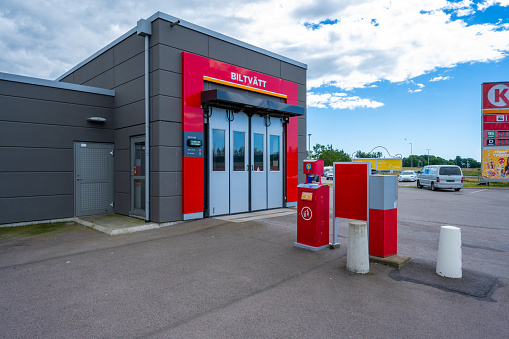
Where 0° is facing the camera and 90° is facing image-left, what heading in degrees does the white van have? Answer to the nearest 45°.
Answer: approximately 135°

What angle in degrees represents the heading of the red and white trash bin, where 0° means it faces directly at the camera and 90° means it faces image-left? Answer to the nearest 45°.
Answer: approximately 45°

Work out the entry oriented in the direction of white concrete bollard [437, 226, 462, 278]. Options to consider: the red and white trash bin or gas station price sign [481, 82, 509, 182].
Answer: the gas station price sign

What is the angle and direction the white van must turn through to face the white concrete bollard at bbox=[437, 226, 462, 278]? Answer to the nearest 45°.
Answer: approximately 135° to its left

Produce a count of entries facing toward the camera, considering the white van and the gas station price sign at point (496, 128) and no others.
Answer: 1

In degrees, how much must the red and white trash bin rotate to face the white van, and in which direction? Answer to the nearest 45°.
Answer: approximately 180°

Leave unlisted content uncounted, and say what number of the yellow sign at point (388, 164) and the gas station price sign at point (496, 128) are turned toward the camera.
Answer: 2

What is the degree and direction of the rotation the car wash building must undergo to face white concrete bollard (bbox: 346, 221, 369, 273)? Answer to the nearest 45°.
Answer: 0° — it already faces it

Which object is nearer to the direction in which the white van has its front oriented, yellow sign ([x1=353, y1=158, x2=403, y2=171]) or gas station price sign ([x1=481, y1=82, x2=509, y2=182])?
the yellow sign

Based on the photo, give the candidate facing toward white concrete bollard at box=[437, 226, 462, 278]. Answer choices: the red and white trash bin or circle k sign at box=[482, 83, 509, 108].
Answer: the circle k sign

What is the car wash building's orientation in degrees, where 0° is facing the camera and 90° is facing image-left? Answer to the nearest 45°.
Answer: approximately 315°
